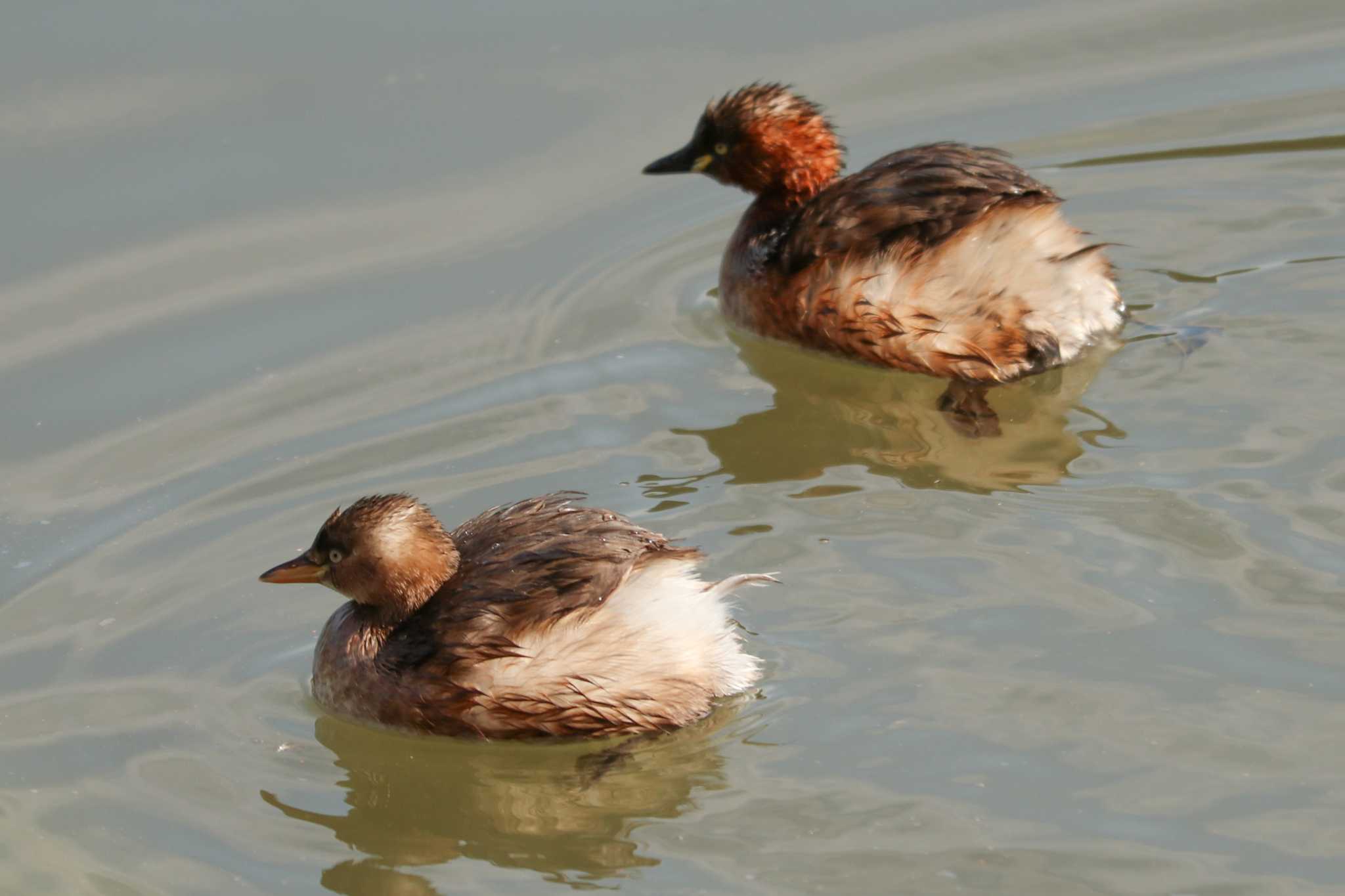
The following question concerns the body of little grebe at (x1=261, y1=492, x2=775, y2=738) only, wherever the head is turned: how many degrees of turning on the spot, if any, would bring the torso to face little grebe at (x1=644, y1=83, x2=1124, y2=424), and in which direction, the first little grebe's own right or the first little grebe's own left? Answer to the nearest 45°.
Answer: approximately 135° to the first little grebe's own right

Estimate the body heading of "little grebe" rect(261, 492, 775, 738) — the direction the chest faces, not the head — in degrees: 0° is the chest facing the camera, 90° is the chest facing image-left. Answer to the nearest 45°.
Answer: approximately 90°
